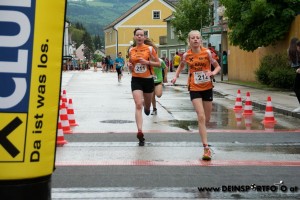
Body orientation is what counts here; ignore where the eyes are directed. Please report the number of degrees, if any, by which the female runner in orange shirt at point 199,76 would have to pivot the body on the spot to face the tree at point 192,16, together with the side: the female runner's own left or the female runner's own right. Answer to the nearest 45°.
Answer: approximately 180°

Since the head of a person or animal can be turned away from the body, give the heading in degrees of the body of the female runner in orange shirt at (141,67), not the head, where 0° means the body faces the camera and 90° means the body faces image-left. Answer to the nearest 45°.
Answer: approximately 0°

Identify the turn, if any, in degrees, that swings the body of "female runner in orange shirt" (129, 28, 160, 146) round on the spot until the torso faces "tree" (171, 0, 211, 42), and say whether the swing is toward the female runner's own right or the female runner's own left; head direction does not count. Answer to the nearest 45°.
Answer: approximately 180°

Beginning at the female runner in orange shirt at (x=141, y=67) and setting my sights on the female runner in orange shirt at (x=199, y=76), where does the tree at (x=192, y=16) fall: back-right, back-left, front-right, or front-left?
back-left

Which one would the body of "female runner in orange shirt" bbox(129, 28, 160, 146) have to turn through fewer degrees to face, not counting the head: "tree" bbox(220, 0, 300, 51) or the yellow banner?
the yellow banner

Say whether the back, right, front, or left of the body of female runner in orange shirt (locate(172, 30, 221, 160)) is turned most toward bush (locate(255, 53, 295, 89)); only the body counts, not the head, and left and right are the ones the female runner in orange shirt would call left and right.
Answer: back

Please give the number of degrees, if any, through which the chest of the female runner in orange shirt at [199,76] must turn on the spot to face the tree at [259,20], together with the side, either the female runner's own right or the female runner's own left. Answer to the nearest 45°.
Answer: approximately 180°

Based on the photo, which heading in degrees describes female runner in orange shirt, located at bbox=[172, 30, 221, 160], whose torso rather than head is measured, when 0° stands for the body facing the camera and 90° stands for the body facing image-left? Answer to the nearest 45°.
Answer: approximately 0°

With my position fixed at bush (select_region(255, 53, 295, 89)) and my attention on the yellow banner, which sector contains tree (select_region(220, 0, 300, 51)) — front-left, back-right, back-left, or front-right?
back-right

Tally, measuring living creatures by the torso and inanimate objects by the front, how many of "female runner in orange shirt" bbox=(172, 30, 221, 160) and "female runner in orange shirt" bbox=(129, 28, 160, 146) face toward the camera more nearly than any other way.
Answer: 2
